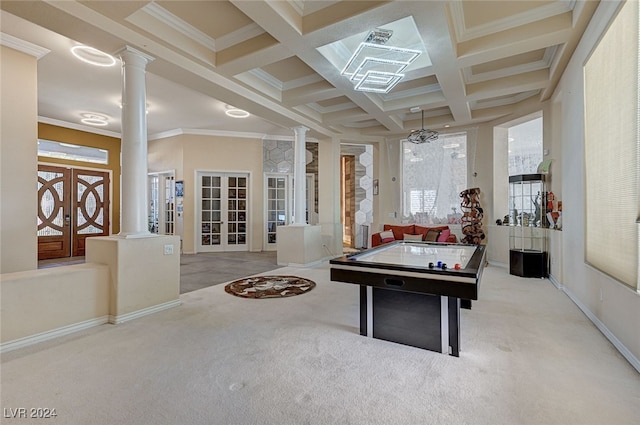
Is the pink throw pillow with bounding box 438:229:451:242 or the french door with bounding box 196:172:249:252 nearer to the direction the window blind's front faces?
the french door

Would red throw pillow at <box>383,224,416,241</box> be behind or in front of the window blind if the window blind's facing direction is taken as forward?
in front

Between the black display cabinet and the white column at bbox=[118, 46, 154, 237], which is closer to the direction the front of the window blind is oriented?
the white column

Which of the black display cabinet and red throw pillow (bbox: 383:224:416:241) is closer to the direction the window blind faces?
the red throw pillow

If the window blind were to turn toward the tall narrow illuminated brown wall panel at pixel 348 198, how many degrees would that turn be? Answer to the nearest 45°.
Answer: approximately 45° to its right

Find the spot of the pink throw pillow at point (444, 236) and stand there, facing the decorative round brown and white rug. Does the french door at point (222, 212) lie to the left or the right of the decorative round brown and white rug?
right

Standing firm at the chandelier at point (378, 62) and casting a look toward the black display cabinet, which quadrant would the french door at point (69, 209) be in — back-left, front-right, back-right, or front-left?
back-left

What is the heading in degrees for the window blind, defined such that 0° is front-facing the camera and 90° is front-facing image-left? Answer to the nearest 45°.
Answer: approximately 90°

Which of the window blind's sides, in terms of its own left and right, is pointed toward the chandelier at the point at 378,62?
front

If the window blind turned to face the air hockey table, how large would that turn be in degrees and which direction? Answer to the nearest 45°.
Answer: approximately 45° to its left

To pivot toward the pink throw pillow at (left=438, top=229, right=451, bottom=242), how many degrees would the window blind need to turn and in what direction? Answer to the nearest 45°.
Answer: approximately 45° to its right

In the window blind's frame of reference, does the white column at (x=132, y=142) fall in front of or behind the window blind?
in front

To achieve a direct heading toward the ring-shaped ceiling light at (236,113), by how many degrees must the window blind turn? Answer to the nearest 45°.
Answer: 0° — it already faces it

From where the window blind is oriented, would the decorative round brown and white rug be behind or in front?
in front

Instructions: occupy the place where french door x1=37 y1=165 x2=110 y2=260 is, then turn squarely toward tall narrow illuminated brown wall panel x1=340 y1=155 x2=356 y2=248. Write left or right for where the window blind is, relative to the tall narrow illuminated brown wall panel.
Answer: right
